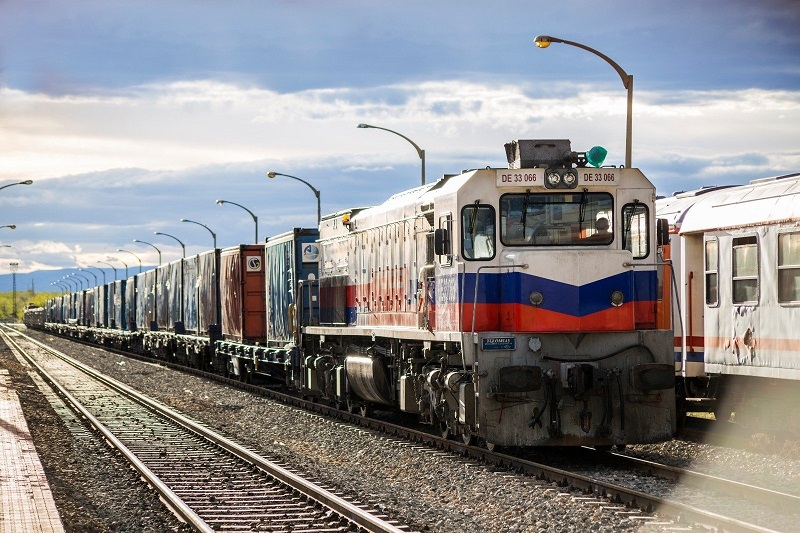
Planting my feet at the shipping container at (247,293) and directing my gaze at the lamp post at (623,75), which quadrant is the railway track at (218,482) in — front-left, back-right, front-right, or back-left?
front-right

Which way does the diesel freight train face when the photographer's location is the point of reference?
facing the viewer and to the right of the viewer

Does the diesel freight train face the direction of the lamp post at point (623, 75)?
no
